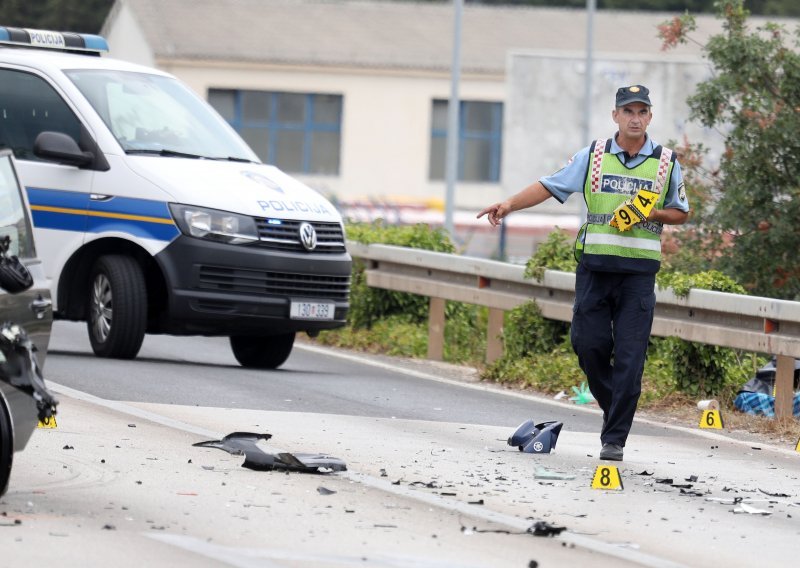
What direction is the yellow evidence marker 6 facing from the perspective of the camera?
toward the camera

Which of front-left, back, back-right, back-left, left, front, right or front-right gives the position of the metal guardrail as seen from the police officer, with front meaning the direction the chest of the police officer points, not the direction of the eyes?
back

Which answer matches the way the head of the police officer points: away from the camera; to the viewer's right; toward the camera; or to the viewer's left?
toward the camera

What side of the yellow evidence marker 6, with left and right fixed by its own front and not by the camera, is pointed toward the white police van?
right

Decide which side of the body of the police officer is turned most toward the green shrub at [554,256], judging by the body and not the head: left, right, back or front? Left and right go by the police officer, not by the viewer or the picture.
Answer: back

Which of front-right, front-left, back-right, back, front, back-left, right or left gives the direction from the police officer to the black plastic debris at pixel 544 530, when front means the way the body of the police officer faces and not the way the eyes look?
front

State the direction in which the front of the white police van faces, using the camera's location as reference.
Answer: facing the viewer and to the right of the viewer

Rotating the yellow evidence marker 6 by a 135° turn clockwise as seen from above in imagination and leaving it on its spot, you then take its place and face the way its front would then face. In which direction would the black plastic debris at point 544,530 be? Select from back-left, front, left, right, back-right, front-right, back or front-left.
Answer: back-left

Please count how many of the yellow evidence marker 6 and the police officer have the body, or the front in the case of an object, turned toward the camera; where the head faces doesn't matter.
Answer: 2

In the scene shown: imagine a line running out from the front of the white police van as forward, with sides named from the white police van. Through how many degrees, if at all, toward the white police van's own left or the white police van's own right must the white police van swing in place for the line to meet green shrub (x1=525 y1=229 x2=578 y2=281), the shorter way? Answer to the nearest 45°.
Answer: approximately 45° to the white police van's own left

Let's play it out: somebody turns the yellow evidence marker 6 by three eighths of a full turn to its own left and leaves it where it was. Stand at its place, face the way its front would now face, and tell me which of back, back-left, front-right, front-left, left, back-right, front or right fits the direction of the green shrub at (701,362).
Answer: front-left

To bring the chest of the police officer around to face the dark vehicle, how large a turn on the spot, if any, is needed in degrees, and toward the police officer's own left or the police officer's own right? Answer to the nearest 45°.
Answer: approximately 45° to the police officer's own right

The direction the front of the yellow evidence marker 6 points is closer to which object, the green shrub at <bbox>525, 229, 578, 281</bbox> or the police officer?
the police officer
